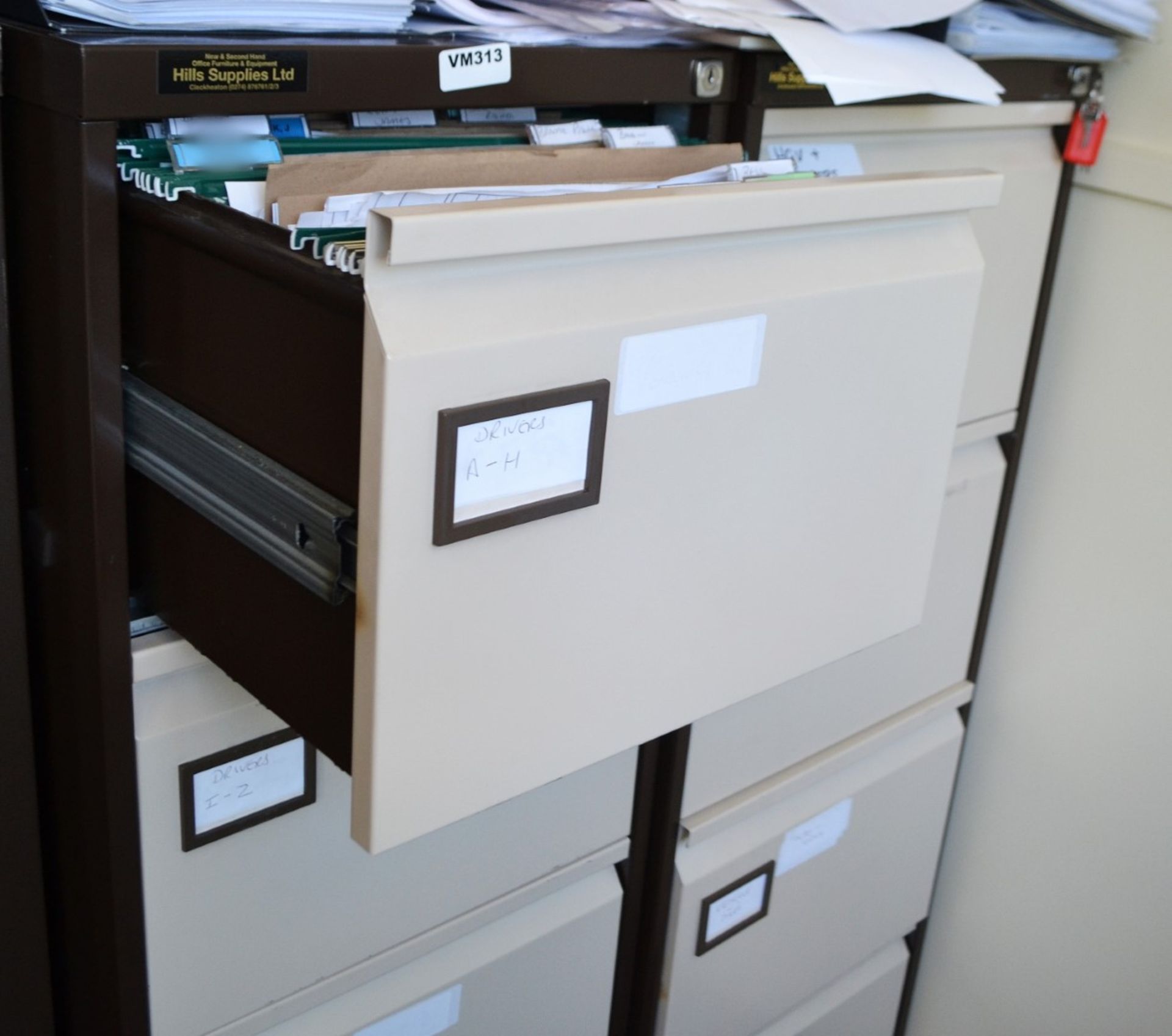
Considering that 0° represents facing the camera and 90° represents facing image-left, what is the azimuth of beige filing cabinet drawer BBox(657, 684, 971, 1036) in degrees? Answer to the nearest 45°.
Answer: approximately 315°

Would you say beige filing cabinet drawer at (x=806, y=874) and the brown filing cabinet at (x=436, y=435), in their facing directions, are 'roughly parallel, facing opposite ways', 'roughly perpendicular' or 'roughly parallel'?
roughly parallel

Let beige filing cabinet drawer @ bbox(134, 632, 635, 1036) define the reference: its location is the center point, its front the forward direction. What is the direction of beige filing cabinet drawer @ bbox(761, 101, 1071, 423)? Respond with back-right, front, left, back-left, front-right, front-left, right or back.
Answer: left

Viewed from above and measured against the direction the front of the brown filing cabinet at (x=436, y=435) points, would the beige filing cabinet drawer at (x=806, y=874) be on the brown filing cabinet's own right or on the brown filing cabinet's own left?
on the brown filing cabinet's own left

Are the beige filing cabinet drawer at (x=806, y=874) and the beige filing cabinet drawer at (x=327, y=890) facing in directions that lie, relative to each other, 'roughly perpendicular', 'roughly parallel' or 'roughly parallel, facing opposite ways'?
roughly parallel

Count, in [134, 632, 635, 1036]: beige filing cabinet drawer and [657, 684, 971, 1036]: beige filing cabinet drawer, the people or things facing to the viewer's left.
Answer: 0

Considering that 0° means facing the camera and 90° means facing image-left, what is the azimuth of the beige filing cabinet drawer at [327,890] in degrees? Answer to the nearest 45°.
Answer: approximately 315°
